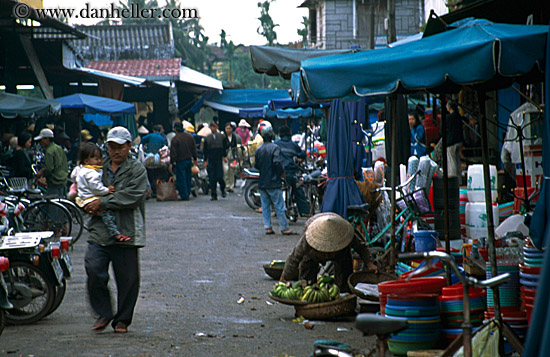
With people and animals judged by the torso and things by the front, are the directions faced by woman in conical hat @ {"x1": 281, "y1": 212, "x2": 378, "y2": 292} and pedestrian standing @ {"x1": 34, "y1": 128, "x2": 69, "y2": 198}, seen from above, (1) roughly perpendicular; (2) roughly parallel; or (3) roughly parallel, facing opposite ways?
roughly perpendicular

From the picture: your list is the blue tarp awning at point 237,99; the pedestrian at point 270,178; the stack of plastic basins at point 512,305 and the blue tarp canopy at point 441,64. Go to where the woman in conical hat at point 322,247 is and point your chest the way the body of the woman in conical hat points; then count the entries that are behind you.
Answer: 2

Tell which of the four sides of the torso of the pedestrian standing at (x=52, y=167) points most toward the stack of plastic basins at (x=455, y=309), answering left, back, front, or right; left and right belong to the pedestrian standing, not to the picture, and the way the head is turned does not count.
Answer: left
